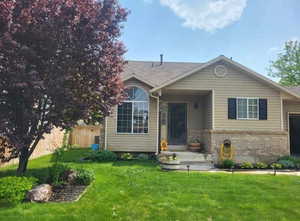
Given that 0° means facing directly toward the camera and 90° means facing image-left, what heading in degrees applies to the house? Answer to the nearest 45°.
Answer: approximately 0°

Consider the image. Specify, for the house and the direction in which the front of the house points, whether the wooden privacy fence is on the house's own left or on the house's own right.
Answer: on the house's own right

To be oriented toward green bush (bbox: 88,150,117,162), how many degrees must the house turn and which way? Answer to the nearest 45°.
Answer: approximately 90° to its right

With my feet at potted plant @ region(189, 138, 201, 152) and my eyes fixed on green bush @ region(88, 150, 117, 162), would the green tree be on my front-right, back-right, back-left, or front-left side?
back-right

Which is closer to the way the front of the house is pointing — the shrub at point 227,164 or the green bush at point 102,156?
the shrub

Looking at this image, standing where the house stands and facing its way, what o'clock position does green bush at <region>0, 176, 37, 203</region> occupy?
The green bush is roughly at 1 o'clock from the house.

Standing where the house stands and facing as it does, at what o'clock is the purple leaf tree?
The purple leaf tree is roughly at 1 o'clock from the house.

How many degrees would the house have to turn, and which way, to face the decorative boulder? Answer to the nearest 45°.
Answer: approximately 45° to its right
